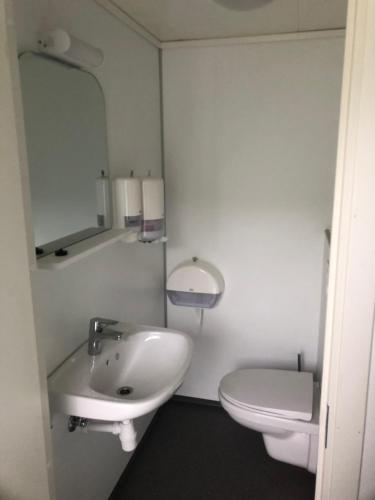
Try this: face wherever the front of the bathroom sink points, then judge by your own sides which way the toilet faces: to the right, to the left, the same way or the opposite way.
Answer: the opposite way

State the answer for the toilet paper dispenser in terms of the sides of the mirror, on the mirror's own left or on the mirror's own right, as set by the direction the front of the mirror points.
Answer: on the mirror's own left

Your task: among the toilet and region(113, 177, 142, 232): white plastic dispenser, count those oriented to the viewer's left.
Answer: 1

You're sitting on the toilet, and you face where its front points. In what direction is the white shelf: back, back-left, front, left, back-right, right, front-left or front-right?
front-left

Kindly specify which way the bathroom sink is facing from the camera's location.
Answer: facing the viewer and to the right of the viewer

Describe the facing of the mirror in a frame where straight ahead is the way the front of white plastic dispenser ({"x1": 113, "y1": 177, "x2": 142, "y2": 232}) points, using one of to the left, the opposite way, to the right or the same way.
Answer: the same way

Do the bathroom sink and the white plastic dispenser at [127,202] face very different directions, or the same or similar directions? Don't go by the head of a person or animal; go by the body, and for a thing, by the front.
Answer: same or similar directions

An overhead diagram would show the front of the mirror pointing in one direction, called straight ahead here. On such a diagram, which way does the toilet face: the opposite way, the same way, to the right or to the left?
the opposite way

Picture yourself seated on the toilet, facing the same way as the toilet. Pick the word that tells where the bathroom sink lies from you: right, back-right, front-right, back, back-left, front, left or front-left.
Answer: front-left

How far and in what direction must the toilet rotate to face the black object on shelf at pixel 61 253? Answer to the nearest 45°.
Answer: approximately 45° to its left

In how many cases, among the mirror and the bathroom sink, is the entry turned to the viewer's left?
0

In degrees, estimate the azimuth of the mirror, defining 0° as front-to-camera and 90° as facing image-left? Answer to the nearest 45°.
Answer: approximately 315°

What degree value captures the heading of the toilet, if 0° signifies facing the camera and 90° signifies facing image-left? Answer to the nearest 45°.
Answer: approximately 90°
